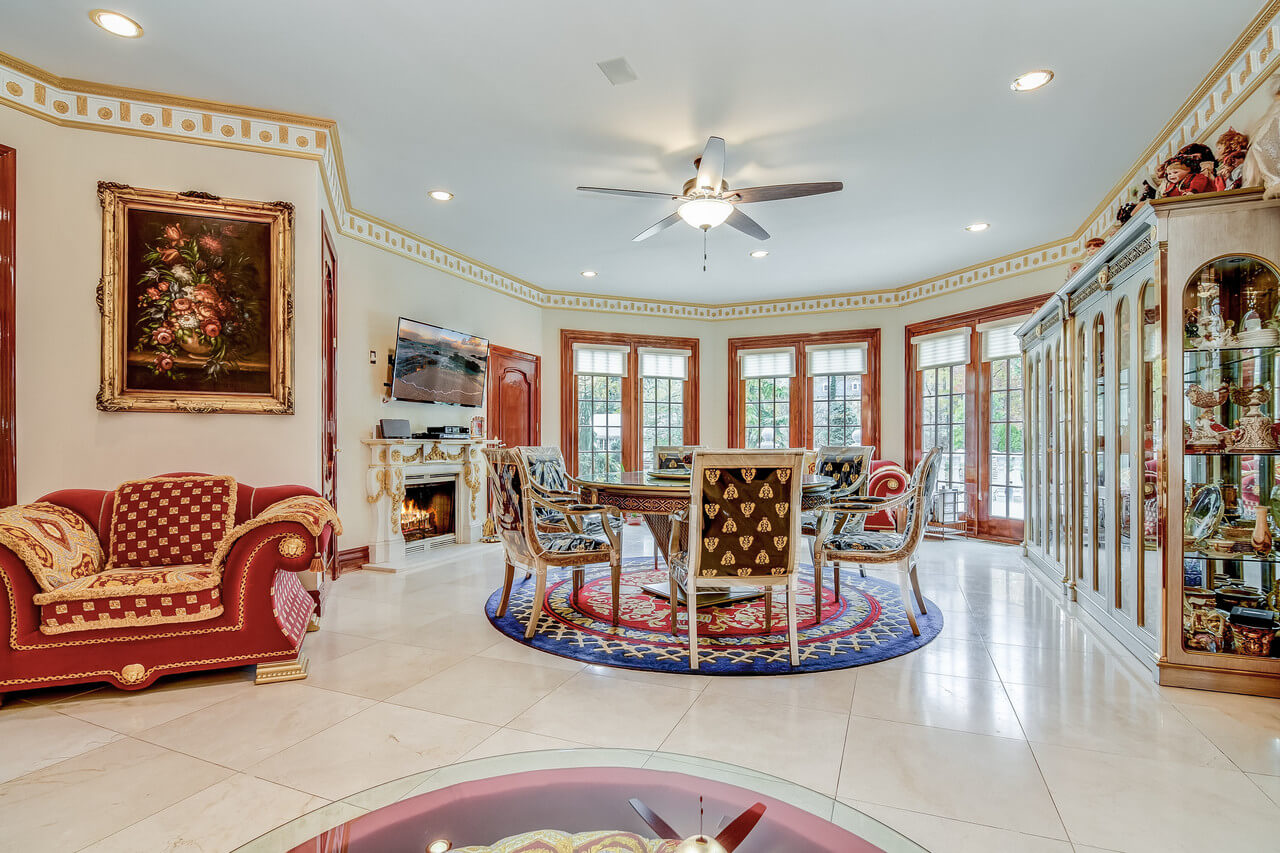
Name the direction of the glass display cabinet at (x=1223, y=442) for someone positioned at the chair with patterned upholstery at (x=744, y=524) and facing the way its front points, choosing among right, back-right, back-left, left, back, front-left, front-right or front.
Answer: right

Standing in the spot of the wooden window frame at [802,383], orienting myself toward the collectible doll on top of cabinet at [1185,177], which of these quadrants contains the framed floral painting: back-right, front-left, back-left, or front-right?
front-right

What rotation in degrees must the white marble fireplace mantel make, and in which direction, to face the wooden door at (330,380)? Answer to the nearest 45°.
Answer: approximately 90° to its right

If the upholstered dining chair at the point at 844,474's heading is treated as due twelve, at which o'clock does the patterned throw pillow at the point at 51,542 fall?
The patterned throw pillow is roughly at 12 o'clock from the upholstered dining chair.

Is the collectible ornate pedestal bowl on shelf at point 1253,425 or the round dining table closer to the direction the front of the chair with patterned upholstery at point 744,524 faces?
the round dining table

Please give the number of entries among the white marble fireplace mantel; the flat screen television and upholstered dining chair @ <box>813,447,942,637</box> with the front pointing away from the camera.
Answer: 0

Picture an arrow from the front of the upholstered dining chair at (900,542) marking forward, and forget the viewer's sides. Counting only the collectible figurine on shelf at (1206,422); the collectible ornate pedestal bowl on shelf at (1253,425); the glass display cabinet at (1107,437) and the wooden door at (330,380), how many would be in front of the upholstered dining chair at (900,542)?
1

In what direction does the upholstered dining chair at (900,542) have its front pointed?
to the viewer's left

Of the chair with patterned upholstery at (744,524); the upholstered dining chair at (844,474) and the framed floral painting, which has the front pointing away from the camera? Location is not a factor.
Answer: the chair with patterned upholstery

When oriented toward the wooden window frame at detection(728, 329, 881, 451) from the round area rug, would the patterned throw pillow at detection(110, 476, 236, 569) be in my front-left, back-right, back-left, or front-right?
back-left

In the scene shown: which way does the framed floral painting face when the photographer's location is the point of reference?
facing the viewer and to the right of the viewer

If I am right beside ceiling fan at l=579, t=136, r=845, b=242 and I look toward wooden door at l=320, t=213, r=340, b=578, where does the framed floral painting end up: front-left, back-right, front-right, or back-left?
front-left

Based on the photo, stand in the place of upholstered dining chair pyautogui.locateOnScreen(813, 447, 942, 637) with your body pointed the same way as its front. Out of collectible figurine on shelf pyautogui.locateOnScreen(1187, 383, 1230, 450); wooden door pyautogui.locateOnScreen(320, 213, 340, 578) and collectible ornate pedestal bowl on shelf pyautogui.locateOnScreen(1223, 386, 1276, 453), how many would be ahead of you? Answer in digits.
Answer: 1

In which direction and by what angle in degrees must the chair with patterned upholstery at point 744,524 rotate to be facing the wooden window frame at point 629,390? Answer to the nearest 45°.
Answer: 0° — it already faces it

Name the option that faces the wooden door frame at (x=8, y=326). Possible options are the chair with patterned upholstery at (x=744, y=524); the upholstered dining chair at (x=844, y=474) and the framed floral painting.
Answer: the upholstered dining chair

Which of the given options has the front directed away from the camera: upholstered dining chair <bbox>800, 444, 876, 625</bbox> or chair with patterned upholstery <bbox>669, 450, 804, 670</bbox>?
the chair with patterned upholstery

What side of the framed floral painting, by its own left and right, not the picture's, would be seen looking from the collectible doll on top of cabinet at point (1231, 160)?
front

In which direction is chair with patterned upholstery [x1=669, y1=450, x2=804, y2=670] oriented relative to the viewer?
away from the camera

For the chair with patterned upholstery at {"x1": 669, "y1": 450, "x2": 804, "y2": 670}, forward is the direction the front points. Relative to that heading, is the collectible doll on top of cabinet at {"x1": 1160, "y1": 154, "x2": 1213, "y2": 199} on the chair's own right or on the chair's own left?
on the chair's own right
